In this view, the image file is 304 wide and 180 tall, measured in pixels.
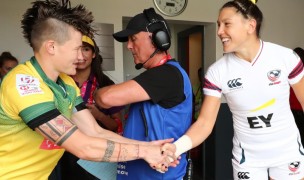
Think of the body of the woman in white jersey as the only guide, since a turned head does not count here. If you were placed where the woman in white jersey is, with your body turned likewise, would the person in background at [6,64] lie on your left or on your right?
on your right

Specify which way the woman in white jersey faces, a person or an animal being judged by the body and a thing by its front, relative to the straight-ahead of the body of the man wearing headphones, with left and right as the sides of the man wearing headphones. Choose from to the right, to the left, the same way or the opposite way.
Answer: to the left

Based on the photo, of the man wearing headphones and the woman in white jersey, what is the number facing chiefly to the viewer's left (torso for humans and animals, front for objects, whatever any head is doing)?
1

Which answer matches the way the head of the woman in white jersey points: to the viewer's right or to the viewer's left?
to the viewer's left

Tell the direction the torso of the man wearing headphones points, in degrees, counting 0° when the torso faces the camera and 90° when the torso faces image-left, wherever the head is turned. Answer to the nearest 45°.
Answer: approximately 90°

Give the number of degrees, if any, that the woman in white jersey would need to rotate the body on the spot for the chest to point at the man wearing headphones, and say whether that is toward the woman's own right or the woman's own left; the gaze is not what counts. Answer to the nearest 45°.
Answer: approximately 45° to the woman's own right

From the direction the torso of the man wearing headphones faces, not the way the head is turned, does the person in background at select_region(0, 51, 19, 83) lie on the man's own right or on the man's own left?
on the man's own right
